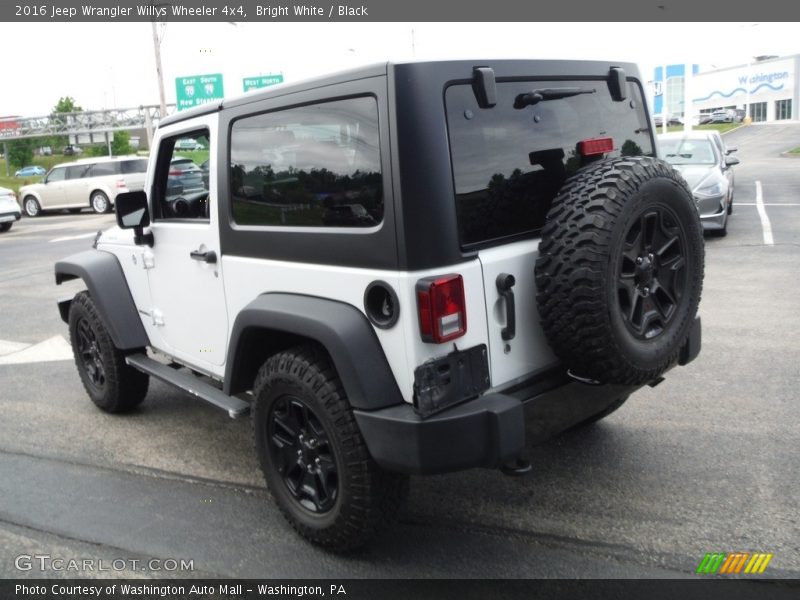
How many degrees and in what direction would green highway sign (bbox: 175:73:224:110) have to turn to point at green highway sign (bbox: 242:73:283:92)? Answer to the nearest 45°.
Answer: approximately 45° to its left

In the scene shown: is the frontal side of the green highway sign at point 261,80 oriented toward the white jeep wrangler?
yes

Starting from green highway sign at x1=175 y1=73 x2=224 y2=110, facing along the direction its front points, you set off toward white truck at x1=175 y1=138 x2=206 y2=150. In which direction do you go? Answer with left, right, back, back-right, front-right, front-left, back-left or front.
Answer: front

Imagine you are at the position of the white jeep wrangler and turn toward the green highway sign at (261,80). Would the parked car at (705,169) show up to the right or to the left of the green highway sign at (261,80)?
right

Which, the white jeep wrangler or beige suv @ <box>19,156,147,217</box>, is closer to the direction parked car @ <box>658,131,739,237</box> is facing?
the white jeep wrangler

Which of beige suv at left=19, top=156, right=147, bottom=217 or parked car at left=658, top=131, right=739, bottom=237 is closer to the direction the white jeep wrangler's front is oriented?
the beige suv

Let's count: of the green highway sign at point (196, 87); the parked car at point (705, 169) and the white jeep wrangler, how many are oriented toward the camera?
2

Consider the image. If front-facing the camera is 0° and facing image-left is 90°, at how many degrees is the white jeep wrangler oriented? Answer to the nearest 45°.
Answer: approximately 135°

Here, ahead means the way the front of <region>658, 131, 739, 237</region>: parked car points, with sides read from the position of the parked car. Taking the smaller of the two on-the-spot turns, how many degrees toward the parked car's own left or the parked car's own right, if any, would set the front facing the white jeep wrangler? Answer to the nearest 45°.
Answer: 0° — it already faces it

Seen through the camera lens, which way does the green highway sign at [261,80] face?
facing the viewer

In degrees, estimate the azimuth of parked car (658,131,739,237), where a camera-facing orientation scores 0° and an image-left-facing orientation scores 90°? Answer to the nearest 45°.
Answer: approximately 0°

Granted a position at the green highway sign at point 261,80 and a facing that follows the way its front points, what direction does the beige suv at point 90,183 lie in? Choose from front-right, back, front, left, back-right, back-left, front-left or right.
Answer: front-right
